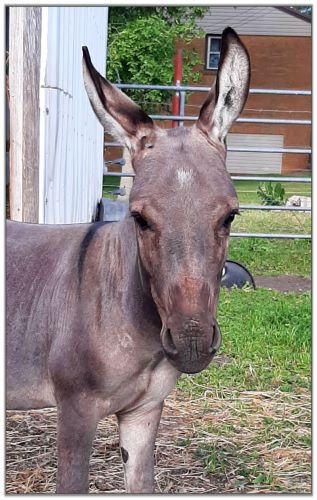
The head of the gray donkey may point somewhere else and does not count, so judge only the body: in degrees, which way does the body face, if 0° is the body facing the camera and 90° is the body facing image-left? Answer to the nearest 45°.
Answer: approximately 315°

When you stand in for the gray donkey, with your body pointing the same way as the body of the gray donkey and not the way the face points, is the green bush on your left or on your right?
on your left

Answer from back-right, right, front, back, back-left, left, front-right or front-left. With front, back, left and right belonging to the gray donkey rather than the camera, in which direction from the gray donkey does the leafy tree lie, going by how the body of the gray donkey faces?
back-left

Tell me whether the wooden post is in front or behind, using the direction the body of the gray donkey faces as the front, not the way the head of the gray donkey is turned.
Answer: behind
